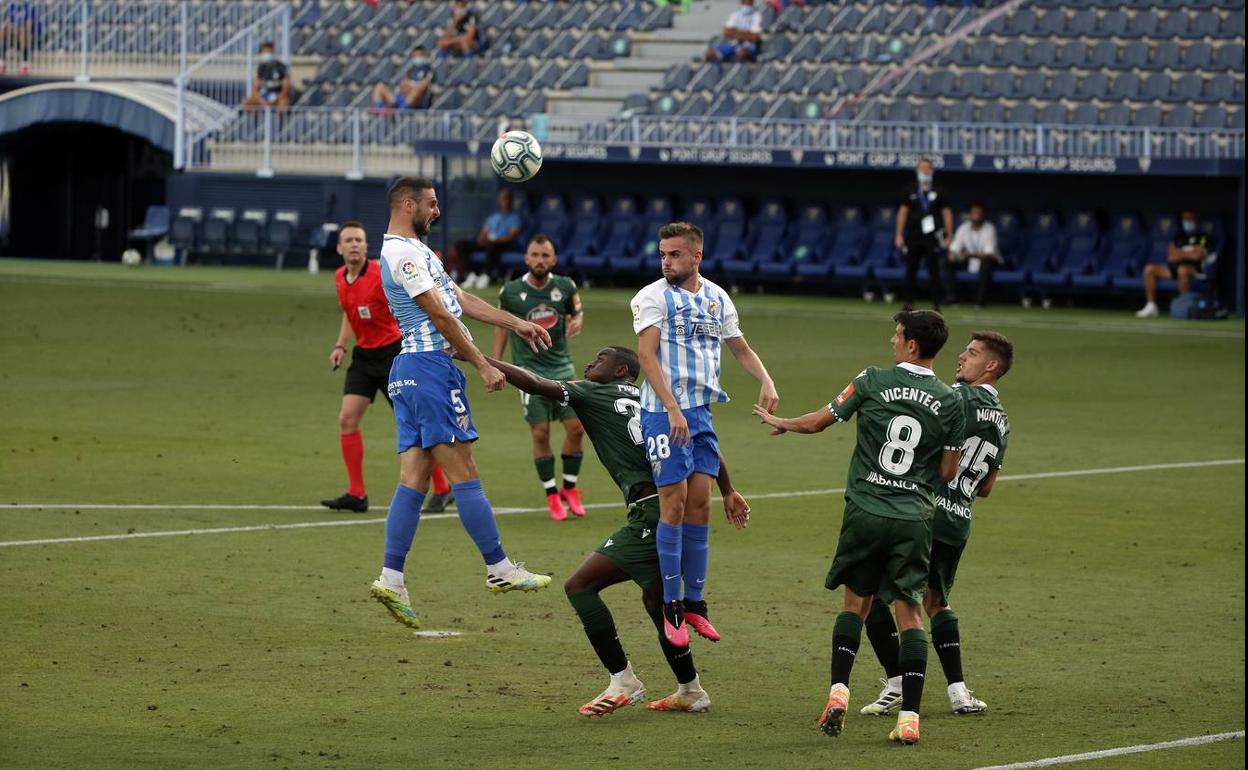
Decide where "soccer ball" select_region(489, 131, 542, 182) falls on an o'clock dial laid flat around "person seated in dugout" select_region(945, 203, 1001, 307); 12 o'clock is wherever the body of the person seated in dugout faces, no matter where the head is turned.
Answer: The soccer ball is roughly at 12 o'clock from the person seated in dugout.

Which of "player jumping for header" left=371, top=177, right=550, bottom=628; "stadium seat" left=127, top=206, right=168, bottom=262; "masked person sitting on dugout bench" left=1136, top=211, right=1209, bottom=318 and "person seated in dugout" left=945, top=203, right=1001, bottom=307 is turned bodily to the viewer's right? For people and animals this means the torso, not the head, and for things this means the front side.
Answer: the player jumping for header

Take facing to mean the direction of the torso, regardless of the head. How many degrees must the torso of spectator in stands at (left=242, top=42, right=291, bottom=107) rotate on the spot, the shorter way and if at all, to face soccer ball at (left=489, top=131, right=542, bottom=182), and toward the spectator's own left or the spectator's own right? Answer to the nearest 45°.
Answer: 0° — they already face it

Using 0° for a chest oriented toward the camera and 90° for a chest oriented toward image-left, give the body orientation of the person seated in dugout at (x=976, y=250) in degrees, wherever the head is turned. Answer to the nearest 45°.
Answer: approximately 0°

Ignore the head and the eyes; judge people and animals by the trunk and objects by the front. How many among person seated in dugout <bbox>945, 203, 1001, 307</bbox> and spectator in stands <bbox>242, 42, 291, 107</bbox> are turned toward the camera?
2

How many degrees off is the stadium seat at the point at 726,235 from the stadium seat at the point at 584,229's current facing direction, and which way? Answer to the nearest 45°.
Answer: approximately 90° to its left

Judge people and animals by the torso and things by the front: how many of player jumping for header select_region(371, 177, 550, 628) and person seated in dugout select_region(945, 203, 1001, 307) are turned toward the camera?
1

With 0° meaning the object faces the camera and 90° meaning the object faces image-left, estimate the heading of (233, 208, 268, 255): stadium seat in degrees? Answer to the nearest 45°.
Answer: approximately 45°
